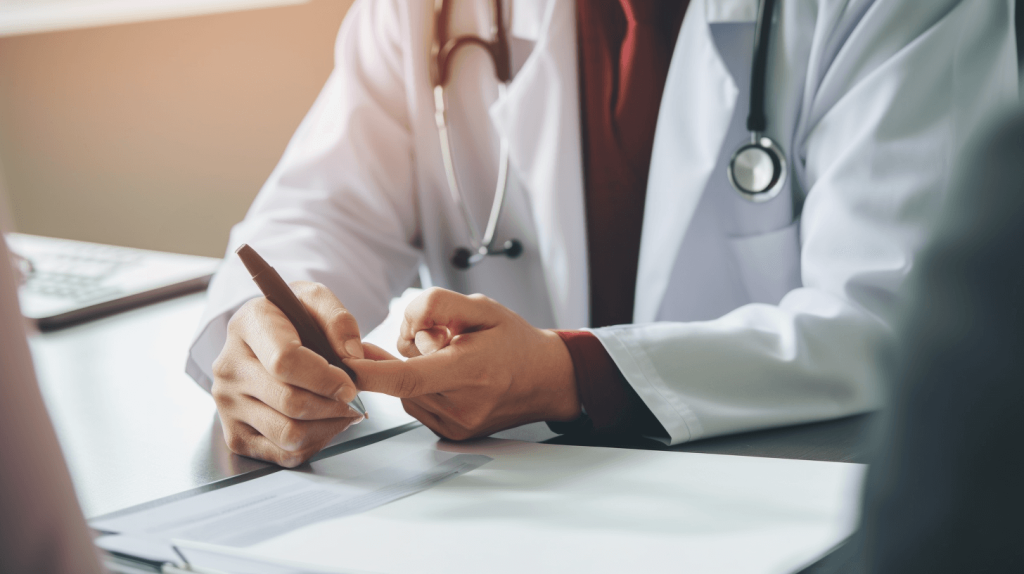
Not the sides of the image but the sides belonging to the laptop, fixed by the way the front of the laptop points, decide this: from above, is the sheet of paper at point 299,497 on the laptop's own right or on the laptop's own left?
on the laptop's own right

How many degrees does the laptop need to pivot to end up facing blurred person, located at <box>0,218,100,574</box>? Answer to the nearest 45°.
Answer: approximately 90° to its right

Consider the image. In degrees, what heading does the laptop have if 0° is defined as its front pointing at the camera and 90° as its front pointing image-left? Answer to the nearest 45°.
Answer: approximately 270°
